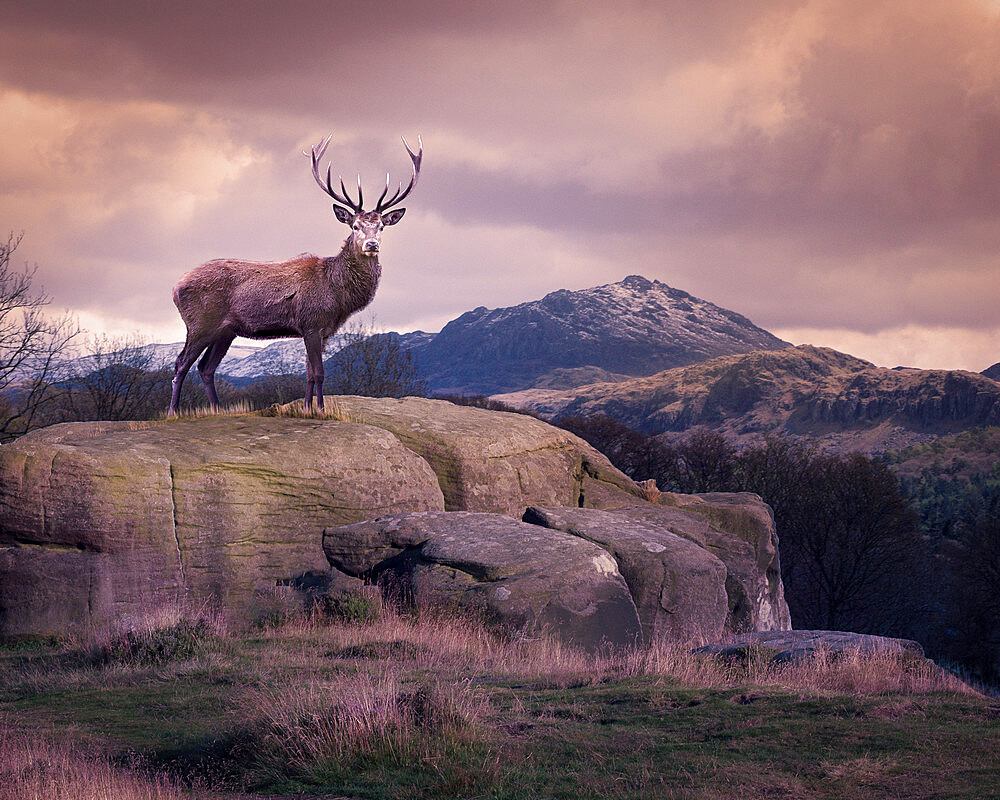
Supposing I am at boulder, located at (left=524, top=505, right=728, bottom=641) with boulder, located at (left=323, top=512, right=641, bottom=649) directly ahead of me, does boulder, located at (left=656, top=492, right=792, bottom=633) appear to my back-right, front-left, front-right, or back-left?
back-right

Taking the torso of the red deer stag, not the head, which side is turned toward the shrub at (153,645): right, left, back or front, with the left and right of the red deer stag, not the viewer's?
right

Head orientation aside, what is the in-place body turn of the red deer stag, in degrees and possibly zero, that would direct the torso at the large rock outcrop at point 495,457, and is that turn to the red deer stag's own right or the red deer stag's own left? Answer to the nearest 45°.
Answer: approximately 45° to the red deer stag's own left

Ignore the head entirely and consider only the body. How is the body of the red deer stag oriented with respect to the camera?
to the viewer's right

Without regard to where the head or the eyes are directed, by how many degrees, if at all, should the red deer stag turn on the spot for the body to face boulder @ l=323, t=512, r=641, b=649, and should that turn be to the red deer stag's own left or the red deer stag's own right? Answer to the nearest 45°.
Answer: approximately 45° to the red deer stag's own right

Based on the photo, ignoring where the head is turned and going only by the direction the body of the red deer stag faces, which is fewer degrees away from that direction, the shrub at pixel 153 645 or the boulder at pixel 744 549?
the boulder

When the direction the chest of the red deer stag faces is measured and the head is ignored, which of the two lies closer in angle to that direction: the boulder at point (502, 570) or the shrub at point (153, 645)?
the boulder

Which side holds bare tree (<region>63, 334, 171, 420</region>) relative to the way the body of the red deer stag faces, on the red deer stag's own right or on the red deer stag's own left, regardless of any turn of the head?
on the red deer stag's own left
